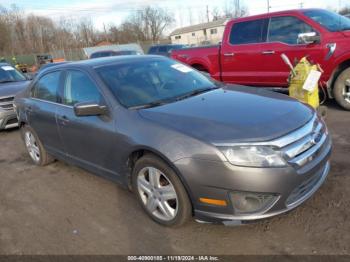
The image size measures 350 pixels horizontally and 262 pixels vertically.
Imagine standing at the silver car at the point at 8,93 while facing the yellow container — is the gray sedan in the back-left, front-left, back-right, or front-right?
front-right

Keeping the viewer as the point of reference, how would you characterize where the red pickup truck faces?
facing the viewer and to the right of the viewer

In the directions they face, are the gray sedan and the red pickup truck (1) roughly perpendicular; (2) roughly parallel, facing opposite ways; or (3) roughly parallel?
roughly parallel

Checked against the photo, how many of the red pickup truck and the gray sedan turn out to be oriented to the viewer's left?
0

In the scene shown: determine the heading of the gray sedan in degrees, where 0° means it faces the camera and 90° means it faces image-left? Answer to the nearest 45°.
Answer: approximately 315°

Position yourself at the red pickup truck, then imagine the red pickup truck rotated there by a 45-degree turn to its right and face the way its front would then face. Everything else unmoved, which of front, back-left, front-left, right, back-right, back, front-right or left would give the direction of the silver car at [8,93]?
right

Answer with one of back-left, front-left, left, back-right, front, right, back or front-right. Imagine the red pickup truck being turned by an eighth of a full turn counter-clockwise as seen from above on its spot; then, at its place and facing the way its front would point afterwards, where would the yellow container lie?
right

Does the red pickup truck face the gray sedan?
no

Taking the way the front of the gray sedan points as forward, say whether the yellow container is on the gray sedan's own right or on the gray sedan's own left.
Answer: on the gray sedan's own left

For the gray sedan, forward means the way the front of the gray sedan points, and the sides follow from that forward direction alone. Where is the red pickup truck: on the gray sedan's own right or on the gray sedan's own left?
on the gray sedan's own left
